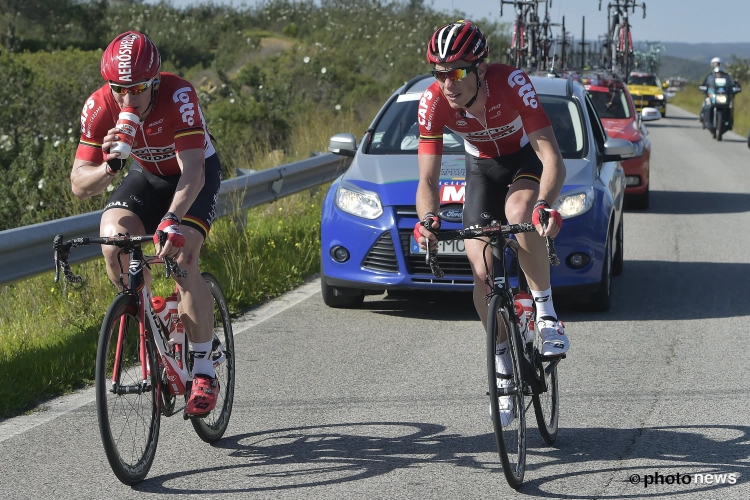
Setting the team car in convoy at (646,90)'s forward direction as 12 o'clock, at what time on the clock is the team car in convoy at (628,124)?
the team car in convoy at (628,124) is roughly at 12 o'clock from the team car in convoy at (646,90).

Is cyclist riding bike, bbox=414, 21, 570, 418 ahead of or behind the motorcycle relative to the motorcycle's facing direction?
ahead

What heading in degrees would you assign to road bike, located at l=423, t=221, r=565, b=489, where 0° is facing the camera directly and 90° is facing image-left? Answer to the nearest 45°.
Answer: approximately 0°

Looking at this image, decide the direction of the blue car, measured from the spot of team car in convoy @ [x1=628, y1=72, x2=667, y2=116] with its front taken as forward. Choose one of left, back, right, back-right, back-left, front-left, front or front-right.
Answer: front

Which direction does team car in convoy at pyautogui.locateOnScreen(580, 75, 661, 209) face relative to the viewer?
toward the camera

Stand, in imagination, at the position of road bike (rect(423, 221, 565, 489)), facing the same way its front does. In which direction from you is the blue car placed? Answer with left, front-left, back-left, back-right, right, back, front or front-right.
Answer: back

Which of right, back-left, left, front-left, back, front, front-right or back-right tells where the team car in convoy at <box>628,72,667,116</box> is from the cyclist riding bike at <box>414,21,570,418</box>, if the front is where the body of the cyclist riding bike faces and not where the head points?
back

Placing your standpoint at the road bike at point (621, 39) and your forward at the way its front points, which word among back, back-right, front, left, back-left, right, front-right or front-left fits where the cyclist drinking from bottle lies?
front

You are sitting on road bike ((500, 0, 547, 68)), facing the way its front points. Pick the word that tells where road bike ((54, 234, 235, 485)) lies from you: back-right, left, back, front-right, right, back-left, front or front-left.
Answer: front

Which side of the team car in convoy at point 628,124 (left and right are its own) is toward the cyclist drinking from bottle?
front

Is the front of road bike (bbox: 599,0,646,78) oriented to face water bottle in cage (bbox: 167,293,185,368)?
yes

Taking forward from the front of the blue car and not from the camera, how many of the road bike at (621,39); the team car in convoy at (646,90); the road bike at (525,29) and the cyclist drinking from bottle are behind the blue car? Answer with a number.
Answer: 3
